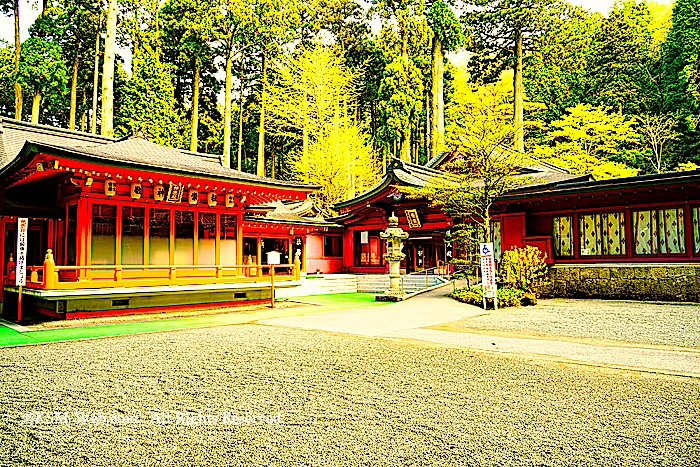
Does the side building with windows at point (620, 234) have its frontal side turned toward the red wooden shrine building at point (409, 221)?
no

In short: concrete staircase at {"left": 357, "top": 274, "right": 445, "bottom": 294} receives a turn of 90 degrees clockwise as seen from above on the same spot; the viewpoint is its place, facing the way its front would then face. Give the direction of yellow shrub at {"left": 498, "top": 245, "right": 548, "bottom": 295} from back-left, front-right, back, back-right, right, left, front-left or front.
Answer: back-left

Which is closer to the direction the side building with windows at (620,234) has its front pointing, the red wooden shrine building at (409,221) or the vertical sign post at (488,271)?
the vertical sign post

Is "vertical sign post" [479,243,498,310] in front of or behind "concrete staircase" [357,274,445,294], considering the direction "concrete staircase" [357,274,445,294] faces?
in front

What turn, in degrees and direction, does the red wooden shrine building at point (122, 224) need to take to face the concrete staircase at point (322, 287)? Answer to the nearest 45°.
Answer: approximately 90° to its left

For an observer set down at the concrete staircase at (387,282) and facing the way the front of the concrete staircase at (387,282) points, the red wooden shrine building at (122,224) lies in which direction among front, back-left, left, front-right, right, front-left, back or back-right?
front-right

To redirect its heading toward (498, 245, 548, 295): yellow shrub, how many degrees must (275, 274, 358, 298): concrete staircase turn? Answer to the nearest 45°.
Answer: approximately 45° to its left

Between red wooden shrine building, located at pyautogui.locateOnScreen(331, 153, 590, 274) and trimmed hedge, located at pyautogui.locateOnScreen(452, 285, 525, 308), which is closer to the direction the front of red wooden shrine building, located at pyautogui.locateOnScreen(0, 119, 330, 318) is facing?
the trimmed hedge

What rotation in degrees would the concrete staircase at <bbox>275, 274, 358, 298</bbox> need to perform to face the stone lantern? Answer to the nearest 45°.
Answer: approximately 45° to its left

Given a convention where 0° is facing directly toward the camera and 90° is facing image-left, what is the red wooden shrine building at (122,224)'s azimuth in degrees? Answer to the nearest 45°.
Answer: approximately 315°

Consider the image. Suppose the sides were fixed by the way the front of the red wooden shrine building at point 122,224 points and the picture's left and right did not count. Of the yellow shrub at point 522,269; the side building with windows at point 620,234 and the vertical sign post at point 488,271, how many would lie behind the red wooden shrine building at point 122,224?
0

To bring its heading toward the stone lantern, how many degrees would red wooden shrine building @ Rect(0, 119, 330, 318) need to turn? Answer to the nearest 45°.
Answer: approximately 45° to its left

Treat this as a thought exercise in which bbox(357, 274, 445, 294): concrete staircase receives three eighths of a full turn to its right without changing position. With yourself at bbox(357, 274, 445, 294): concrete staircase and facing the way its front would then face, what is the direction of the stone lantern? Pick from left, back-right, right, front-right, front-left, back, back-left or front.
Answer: back-left

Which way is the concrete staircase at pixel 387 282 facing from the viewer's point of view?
toward the camera

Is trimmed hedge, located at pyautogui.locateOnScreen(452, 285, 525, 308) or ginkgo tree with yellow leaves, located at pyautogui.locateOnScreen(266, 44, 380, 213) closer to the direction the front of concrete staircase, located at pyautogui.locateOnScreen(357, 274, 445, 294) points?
the trimmed hedge

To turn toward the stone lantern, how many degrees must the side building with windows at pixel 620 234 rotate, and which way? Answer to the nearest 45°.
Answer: approximately 45° to its right

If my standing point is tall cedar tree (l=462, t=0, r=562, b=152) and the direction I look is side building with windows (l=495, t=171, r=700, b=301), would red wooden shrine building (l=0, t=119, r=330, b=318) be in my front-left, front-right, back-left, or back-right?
front-right
